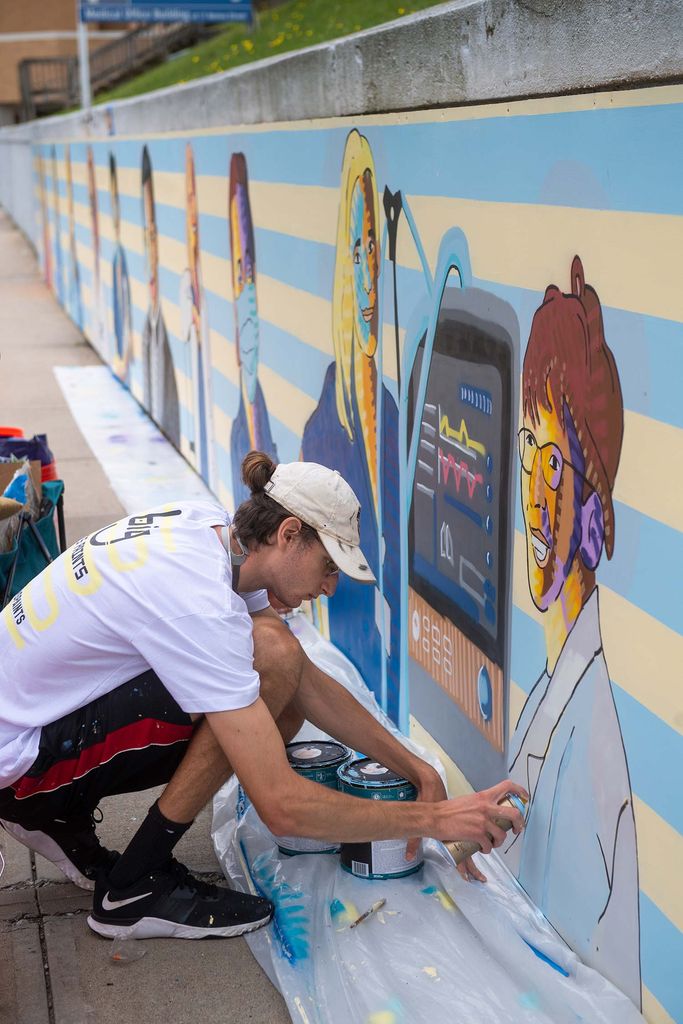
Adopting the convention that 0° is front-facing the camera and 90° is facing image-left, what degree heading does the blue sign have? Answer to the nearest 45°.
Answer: approximately 0°

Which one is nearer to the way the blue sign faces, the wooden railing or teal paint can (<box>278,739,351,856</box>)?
the teal paint can

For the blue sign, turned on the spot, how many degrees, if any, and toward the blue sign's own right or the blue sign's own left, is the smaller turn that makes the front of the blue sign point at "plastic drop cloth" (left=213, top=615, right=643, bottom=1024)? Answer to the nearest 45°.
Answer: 0° — it already faces it

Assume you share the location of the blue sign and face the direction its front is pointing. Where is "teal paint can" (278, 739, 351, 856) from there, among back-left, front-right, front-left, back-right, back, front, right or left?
front
